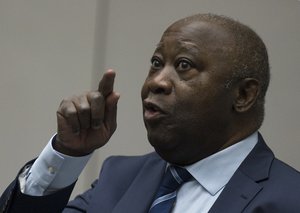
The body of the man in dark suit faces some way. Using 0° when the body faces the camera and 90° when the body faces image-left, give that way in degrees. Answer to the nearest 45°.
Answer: approximately 45°

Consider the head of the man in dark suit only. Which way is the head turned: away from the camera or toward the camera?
toward the camera
